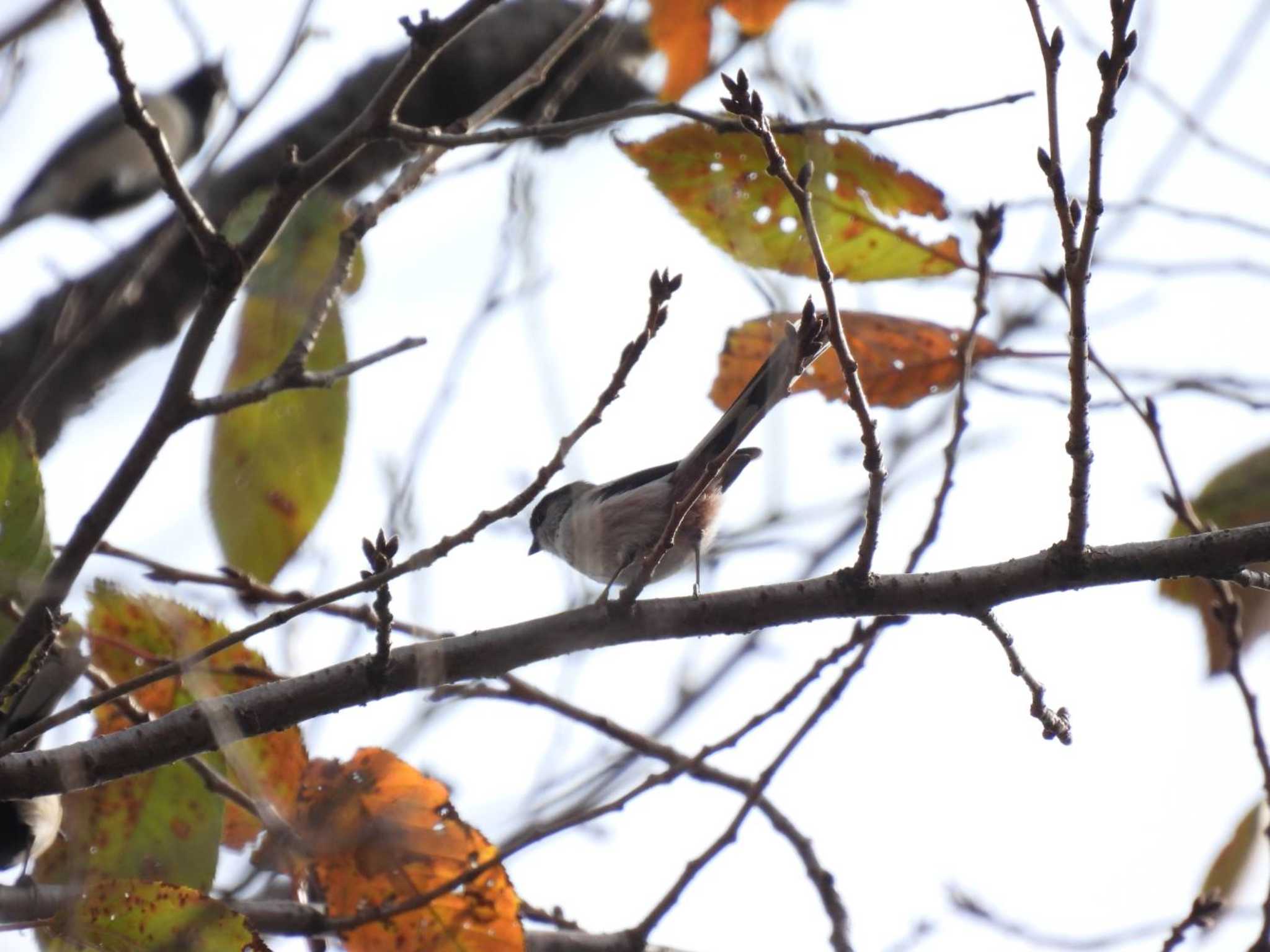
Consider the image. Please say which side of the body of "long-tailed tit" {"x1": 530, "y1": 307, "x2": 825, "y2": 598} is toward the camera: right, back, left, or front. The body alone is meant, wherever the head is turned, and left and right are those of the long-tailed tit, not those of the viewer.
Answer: left

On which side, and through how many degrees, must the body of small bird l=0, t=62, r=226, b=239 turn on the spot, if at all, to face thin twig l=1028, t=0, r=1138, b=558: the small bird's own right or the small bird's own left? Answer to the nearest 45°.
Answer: approximately 45° to the small bird's own right

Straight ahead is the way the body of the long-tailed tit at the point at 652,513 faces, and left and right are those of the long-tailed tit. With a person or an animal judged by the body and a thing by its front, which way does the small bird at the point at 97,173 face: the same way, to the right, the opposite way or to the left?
the opposite way

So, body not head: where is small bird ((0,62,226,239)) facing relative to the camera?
to the viewer's right
